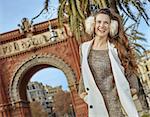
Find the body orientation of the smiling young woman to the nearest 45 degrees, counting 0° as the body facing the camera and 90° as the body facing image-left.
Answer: approximately 0°

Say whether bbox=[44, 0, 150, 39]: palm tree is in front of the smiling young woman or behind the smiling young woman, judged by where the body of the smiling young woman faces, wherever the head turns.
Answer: behind

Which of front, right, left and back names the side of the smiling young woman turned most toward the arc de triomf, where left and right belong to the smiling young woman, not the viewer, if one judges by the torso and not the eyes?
back
